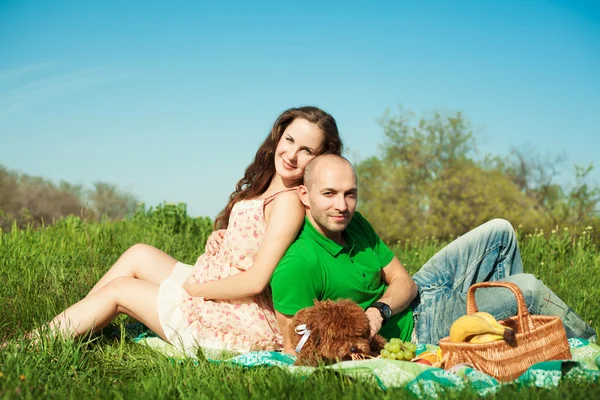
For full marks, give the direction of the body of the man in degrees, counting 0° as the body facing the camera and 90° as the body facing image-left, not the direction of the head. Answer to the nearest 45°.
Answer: approximately 315°

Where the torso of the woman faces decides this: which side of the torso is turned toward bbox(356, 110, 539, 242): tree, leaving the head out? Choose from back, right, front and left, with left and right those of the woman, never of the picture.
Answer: back

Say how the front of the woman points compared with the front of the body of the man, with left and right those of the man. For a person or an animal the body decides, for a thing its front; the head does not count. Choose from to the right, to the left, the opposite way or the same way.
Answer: to the right

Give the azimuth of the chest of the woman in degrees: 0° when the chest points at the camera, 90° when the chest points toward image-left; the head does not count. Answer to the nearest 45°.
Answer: approximately 45°

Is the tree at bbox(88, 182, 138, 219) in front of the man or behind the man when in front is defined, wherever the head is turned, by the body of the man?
behind

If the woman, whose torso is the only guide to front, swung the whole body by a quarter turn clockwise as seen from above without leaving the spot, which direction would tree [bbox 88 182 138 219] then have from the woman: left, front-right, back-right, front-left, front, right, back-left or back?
front-right

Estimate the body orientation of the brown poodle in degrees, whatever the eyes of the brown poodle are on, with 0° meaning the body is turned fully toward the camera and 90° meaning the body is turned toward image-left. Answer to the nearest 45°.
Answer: approximately 315°
